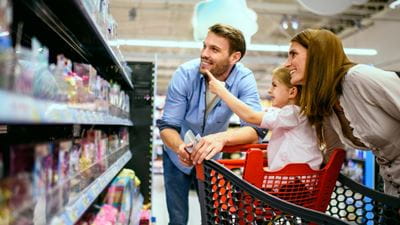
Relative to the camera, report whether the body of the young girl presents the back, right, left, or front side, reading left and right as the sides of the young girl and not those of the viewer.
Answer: left

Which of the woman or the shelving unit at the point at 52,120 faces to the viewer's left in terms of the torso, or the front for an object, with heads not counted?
the woman

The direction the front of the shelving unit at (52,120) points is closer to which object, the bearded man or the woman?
the woman

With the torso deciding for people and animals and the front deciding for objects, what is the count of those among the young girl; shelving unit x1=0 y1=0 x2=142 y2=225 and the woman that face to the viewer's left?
2

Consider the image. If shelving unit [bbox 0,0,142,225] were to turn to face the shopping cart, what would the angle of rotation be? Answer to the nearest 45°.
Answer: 0° — it already faces it

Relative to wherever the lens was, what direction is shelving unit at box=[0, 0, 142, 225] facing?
facing the viewer and to the right of the viewer

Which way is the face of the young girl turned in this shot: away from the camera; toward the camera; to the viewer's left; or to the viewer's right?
to the viewer's left

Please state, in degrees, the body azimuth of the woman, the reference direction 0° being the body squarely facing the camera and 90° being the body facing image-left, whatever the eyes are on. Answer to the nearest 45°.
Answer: approximately 90°

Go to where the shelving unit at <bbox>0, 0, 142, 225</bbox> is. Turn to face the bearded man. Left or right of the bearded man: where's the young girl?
right

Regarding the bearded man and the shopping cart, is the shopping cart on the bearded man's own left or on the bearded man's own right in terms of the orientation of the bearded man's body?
on the bearded man's own left

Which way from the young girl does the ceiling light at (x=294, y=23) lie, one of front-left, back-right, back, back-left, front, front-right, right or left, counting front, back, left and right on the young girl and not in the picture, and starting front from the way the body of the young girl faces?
right

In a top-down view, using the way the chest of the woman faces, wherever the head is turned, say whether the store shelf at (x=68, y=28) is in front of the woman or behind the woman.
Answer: in front

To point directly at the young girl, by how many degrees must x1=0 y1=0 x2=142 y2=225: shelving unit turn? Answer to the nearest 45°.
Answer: approximately 45° to its left

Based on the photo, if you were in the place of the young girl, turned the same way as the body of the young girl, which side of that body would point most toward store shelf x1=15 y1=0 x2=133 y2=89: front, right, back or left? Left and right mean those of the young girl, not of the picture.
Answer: front

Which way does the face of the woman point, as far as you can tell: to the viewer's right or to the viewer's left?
to the viewer's left

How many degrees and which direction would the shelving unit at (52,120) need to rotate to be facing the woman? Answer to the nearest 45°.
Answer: approximately 45° to its left
